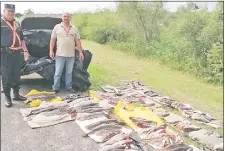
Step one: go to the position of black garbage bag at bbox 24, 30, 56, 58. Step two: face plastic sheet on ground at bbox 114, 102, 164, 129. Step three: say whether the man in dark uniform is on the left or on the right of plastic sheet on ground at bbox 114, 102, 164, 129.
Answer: right

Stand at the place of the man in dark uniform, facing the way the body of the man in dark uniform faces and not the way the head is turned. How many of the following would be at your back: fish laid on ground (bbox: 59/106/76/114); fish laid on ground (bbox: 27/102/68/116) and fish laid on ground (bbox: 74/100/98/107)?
0

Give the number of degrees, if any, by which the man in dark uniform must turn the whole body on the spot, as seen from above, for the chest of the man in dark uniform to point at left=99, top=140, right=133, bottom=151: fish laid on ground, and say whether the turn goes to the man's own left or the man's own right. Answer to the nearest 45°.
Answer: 0° — they already face it

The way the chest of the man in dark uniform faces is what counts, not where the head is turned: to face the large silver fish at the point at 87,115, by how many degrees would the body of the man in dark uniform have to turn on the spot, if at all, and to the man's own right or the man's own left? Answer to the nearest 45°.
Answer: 0° — they already face it

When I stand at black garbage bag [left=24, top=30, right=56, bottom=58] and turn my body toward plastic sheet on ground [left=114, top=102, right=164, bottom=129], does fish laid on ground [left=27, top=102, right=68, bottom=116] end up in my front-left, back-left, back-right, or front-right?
front-right

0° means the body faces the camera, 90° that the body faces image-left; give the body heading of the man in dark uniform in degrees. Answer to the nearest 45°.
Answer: approximately 315°

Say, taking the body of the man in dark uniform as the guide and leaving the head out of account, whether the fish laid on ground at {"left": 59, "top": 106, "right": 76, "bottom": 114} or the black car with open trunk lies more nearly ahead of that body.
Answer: the fish laid on ground

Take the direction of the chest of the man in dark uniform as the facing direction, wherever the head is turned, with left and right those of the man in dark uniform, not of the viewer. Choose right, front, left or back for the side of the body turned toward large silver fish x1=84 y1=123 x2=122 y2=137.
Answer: front

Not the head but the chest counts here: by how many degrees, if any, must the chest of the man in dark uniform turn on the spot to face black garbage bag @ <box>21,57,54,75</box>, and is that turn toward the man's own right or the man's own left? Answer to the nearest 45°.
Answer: approximately 90° to the man's own left

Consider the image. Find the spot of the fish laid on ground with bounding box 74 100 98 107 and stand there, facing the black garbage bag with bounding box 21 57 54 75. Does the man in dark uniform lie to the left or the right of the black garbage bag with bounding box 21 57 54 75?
left

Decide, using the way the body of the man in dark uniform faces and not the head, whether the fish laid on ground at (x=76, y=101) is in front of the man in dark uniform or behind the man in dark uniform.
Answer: in front
